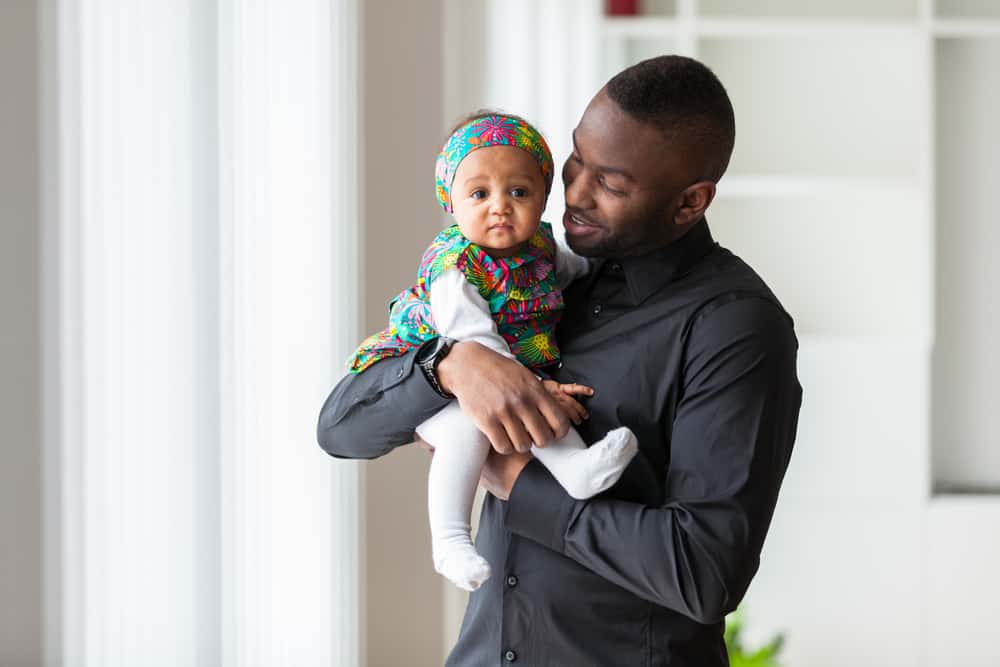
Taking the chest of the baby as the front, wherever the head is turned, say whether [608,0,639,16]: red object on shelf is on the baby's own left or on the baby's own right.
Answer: on the baby's own left

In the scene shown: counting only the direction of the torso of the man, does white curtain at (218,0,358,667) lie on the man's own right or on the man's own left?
on the man's own right

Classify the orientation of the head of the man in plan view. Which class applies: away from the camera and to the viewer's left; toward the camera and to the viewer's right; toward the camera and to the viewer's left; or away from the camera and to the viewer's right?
toward the camera and to the viewer's left

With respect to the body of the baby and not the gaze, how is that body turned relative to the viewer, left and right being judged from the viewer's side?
facing the viewer and to the right of the viewer

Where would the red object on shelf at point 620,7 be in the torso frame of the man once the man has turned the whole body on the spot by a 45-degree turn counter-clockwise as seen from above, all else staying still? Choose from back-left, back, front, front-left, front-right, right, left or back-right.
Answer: back

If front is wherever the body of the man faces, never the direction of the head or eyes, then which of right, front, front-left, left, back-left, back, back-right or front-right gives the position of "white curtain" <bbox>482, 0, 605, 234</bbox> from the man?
back-right

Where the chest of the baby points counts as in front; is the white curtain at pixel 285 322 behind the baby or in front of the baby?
behind

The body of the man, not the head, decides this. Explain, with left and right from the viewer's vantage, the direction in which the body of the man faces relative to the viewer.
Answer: facing the viewer and to the left of the viewer
